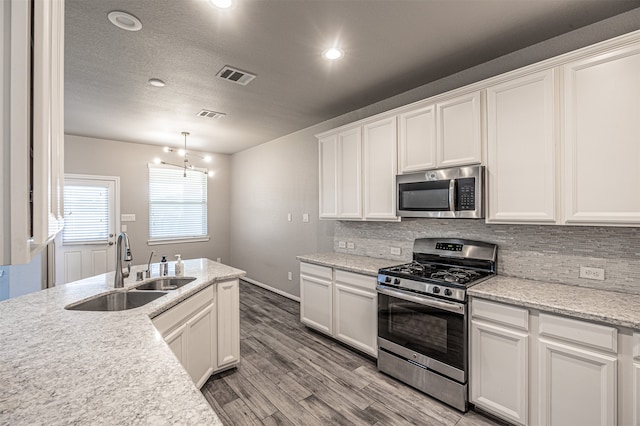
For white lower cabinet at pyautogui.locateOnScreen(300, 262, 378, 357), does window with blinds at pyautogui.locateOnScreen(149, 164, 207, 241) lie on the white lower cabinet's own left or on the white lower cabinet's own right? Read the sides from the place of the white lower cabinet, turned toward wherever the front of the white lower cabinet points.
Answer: on the white lower cabinet's own right

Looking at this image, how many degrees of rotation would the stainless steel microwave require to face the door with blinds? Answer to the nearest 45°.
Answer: approximately 45° to its right

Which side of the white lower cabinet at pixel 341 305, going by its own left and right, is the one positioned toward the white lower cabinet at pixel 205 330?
front

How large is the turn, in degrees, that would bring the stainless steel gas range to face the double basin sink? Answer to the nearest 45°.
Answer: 0° — it already faces it

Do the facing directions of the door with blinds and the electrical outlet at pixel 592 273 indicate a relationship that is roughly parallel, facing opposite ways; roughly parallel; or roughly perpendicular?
roughly perpendicular

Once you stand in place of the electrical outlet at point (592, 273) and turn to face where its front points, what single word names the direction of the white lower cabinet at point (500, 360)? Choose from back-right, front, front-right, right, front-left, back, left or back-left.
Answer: front-right

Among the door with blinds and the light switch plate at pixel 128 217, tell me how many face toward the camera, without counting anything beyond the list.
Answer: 2

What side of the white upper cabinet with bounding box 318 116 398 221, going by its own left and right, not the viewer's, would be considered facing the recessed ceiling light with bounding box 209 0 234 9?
front

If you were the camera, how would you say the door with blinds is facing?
facing the viewer

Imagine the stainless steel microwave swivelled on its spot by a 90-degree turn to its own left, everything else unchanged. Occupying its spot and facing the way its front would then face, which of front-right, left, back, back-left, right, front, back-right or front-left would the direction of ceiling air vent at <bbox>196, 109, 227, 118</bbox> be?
back-right

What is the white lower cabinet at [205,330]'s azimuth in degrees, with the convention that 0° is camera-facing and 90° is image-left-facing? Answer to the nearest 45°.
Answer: approximately 315°

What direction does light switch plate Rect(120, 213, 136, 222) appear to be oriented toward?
toward the camera

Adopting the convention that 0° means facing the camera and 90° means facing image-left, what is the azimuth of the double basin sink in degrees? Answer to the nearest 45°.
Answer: approximately 315°
